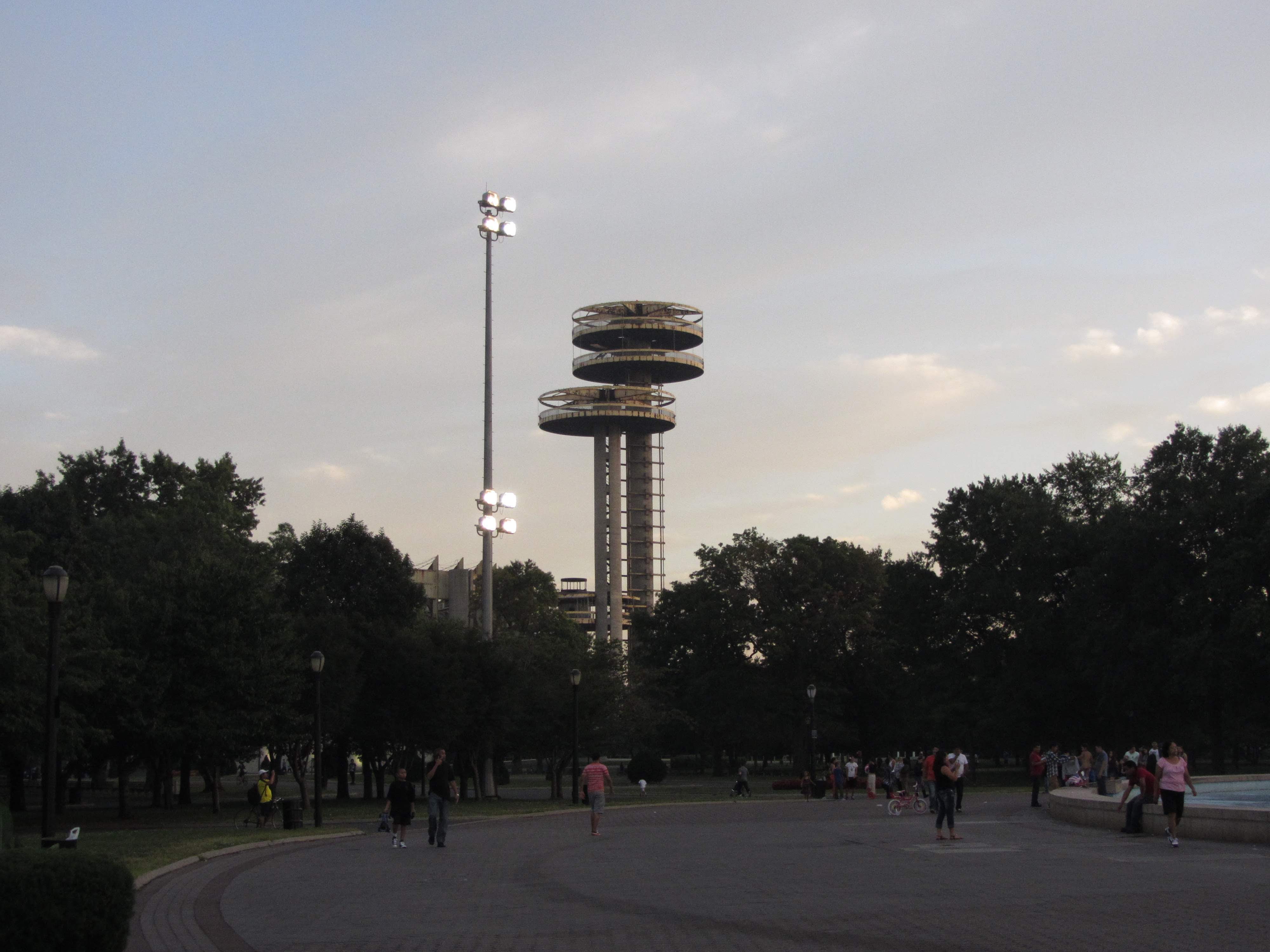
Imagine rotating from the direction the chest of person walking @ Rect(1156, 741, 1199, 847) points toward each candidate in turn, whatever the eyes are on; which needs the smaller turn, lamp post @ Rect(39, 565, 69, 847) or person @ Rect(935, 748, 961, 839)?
the lamp post

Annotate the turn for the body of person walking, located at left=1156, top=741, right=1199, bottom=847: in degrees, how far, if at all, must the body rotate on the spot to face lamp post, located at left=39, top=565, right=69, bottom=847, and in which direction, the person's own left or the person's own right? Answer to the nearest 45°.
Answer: approximately 45° to the person's own right

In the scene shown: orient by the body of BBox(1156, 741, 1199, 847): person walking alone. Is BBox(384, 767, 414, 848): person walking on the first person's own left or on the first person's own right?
on the first person's own right

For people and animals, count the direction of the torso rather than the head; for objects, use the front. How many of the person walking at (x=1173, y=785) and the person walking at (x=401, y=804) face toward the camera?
2

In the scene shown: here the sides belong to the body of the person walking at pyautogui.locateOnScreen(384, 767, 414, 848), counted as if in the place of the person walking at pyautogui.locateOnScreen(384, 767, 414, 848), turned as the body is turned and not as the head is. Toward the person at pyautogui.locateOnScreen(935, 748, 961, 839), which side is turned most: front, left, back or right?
left

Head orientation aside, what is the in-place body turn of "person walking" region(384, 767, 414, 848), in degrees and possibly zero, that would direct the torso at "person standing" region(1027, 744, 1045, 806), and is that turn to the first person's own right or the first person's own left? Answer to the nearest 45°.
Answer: approximately 135° to the first person's own left

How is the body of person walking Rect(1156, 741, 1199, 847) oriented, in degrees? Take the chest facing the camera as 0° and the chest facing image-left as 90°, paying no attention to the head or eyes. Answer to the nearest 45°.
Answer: approximately 0°

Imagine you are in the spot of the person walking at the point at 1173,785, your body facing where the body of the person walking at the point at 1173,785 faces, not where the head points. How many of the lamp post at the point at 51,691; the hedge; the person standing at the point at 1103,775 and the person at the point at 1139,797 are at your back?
2

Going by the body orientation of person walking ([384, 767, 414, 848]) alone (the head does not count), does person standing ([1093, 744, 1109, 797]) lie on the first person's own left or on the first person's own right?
on the first person's own left
